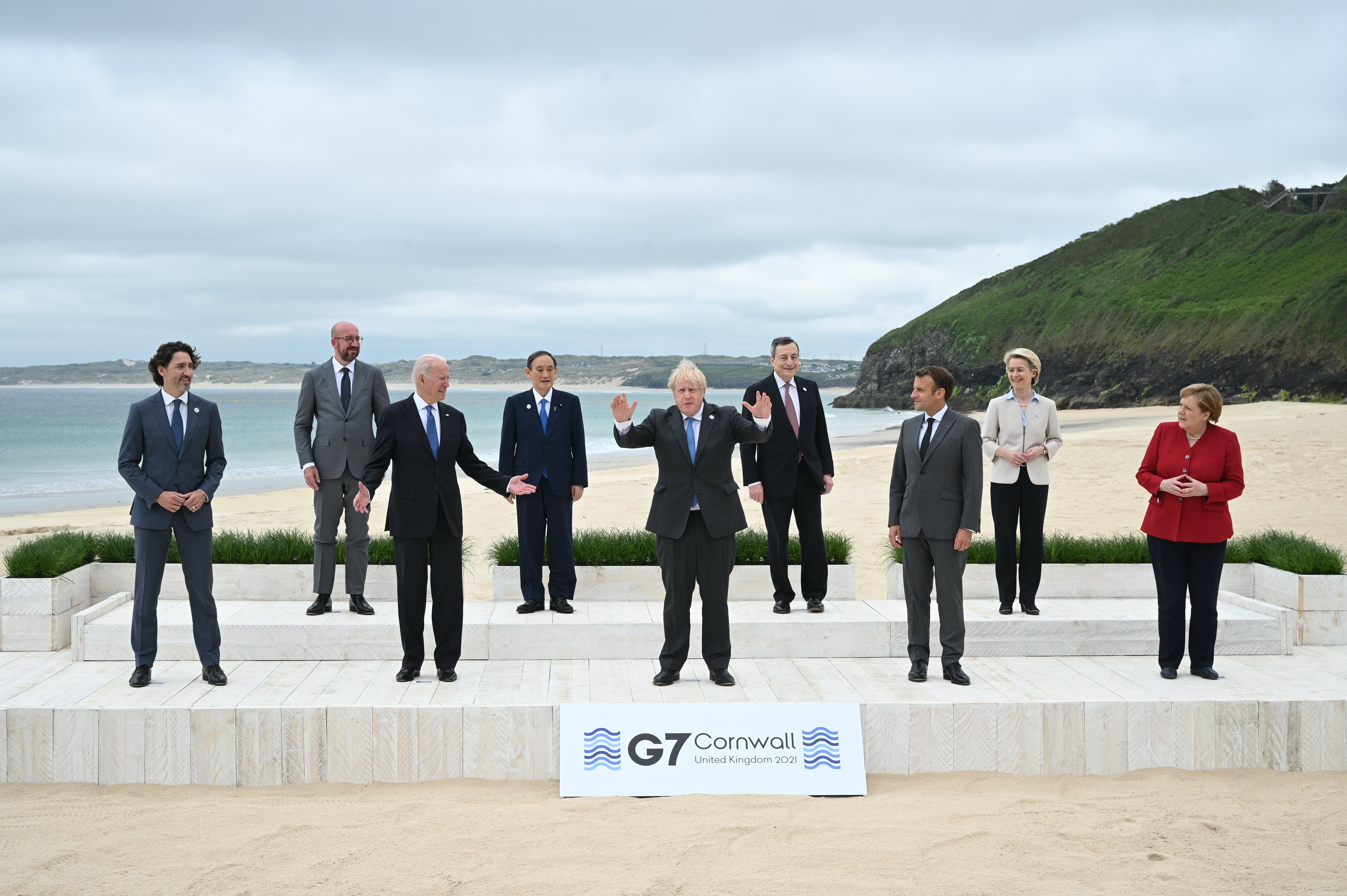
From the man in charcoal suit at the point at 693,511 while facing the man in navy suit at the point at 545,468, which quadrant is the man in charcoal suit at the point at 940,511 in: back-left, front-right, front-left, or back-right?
back-right

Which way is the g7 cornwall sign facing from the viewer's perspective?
toward the camera

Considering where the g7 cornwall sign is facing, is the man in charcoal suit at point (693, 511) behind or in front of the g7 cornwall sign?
behind

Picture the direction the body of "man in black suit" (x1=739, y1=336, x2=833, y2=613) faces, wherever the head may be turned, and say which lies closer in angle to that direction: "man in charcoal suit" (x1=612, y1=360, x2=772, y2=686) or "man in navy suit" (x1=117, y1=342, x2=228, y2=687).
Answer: the man in charcoal suit

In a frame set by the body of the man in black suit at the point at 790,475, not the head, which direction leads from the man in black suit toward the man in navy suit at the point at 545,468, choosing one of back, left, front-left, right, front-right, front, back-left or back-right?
right

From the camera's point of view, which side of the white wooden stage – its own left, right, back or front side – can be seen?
front

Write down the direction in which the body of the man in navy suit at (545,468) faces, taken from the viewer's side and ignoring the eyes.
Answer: toward the camera

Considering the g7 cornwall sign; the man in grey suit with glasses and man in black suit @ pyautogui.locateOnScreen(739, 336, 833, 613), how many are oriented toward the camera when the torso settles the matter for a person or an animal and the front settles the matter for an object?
3

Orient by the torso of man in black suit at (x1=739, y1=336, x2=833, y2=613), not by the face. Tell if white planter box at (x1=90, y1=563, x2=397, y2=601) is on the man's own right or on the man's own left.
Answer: on the man's own right
